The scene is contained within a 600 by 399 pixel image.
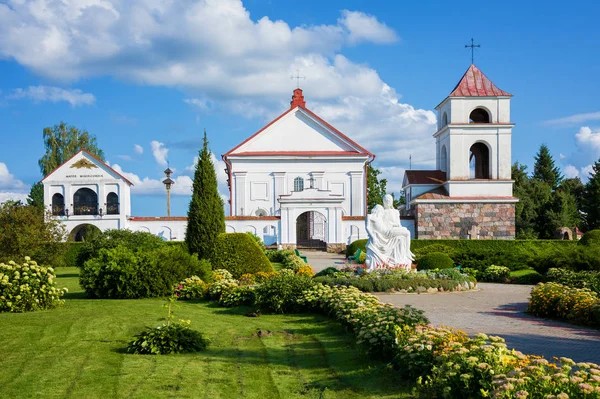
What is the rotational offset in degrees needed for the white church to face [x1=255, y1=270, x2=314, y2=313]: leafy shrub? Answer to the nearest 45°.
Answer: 0° — it already faces it

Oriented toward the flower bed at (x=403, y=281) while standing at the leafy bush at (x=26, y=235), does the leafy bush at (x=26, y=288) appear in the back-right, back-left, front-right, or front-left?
front-right

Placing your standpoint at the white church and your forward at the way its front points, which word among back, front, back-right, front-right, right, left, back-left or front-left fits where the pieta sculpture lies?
front

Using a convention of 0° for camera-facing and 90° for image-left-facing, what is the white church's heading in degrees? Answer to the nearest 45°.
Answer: approximately 0°

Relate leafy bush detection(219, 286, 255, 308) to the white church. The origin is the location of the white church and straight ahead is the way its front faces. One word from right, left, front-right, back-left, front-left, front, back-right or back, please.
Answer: front

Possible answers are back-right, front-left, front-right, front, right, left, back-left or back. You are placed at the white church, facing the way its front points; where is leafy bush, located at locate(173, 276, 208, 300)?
front

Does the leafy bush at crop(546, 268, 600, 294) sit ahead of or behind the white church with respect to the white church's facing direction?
ahead

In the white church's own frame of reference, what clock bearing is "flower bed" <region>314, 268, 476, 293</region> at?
The flower bed is roughly at 12 o'clock from the white church.

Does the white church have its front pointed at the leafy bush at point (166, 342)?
yes
